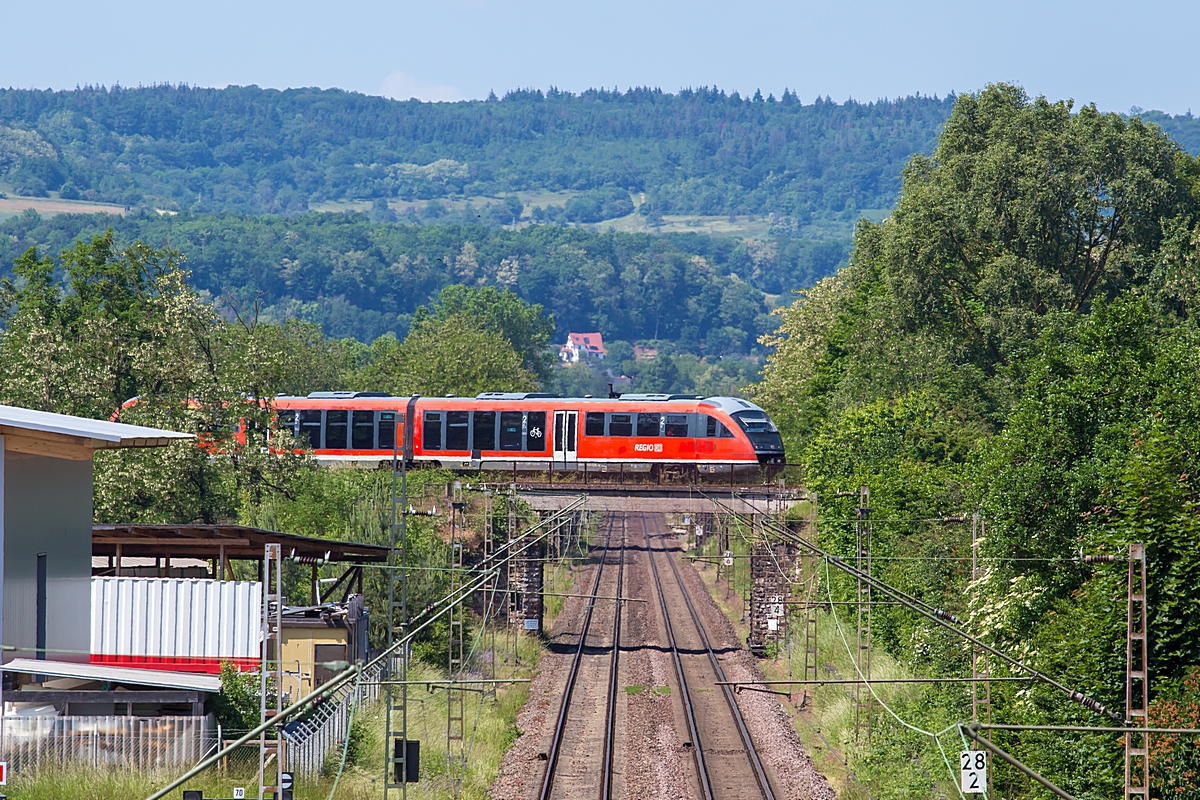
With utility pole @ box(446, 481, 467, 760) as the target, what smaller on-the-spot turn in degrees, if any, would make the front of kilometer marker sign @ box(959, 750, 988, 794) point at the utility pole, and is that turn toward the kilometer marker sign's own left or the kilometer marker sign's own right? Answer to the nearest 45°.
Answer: approximately 135° to the kilometer marker sign's own right

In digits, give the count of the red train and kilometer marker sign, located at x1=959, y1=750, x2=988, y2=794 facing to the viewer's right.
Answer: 1

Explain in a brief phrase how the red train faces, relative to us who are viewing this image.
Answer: facing to the right of the viewer

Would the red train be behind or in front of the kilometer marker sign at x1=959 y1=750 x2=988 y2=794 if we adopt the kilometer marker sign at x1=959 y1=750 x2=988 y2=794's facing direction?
behind

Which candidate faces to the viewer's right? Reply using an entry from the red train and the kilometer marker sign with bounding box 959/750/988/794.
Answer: the red train

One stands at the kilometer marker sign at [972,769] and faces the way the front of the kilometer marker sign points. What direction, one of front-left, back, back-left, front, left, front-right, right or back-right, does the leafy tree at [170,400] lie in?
back-right

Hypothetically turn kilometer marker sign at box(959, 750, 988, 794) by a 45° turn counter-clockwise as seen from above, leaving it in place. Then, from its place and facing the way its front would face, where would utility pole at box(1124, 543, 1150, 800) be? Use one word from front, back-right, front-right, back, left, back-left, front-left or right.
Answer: left

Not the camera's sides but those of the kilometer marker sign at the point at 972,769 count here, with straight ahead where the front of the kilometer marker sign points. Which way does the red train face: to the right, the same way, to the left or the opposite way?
to the left
